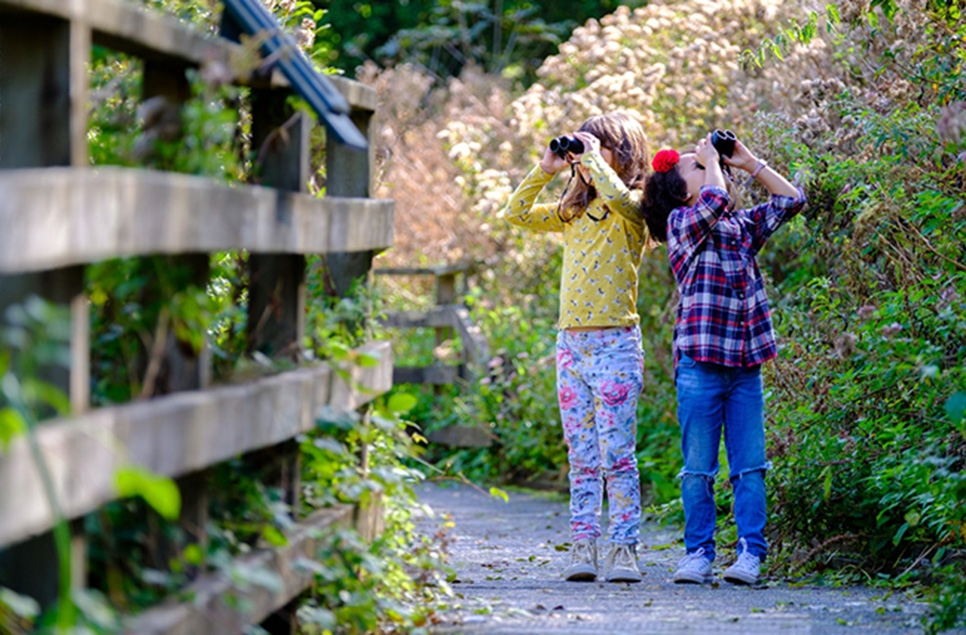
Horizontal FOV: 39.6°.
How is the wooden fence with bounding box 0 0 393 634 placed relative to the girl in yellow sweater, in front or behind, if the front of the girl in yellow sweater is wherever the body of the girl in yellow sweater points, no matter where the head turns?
in front

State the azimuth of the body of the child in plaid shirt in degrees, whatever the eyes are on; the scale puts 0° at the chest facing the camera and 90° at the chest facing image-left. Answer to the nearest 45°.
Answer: approximately 315°

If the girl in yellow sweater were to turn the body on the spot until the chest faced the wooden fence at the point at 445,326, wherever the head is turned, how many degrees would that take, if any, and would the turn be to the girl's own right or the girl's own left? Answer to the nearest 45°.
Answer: approximately 135° to the girl's own right

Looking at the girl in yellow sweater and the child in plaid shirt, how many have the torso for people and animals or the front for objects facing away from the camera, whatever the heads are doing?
0

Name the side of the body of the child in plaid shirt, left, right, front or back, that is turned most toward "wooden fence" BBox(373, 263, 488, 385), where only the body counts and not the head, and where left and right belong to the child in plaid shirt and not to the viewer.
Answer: back

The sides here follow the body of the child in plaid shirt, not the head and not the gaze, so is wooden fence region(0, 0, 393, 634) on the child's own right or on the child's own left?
on the child's own right

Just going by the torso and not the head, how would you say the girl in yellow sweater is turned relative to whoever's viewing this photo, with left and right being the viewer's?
facing the viewer and to the left of the viewer
